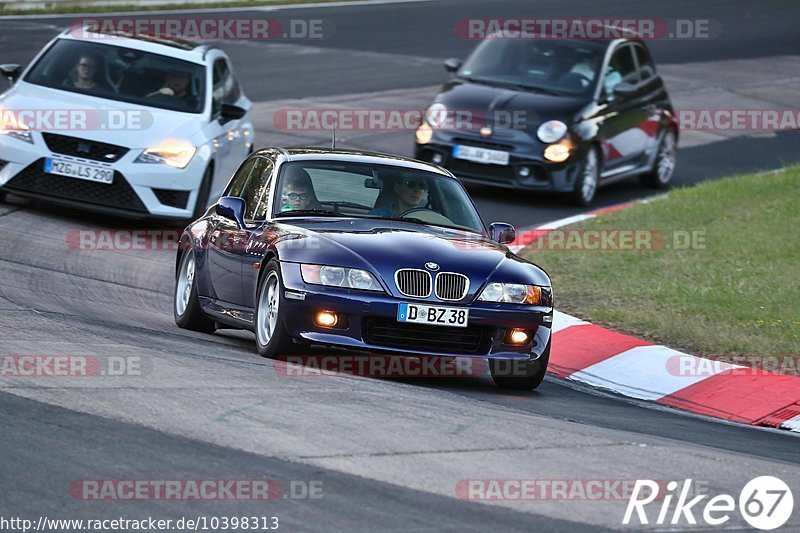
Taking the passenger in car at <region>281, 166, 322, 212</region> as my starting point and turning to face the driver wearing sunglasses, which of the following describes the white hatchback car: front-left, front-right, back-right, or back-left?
back-left

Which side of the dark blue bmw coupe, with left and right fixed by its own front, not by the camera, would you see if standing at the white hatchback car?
back

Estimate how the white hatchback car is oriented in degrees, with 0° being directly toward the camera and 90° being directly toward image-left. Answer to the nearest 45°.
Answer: approximately 45°

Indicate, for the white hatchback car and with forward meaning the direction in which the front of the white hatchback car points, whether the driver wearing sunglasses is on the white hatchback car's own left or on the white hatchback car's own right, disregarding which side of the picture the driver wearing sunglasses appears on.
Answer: on the white hatchback car's own left

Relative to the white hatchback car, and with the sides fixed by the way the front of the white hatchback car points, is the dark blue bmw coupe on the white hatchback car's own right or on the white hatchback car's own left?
on the white hatchback car's own left

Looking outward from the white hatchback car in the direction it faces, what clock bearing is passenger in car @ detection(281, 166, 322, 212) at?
The passenger in car is roughly at 10 o'clock from the white hatchback car.

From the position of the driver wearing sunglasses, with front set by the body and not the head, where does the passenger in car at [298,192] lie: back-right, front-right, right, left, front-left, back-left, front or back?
back-right

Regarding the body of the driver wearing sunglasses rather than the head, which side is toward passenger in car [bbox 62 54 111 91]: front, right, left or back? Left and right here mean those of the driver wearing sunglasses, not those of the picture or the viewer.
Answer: back
